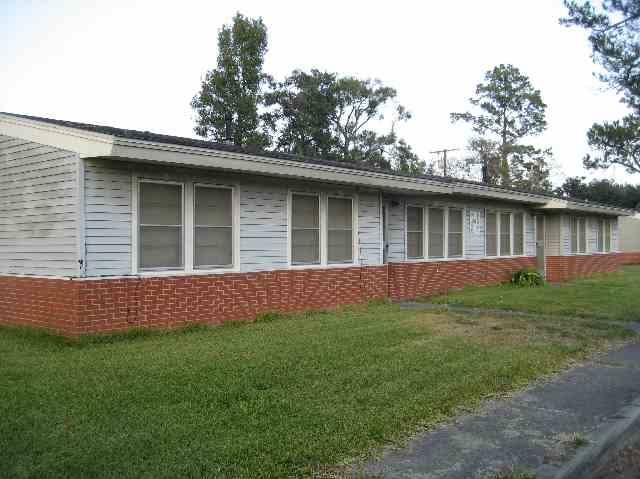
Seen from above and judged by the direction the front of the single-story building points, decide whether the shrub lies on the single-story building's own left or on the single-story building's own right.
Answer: on the single-story building's own left

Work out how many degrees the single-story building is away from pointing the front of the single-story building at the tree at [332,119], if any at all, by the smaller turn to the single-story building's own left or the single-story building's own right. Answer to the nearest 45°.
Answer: approximately 135° to the single-story building's own left

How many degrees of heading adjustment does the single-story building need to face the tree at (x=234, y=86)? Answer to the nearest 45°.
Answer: approximately 135° to its left

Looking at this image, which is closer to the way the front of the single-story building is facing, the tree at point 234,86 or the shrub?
the shrub

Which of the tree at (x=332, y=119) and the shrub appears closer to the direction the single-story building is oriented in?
the shrub

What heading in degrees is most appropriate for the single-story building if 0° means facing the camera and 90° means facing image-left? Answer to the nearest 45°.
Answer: approximately 315°

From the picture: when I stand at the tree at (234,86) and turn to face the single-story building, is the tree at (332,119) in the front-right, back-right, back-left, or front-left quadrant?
back-left
